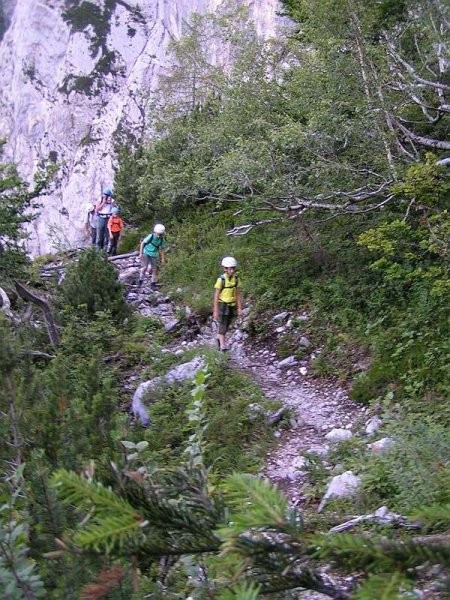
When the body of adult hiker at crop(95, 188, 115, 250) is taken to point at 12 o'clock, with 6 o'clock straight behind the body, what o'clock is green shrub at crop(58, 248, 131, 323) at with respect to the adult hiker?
The green shrub is roughly at 12 o'clock from the adult hiker.

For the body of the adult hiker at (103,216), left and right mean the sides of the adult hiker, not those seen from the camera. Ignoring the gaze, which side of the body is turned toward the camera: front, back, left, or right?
front

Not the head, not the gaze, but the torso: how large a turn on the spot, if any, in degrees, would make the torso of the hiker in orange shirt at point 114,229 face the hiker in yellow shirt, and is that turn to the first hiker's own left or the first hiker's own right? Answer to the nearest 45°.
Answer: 0° — they already face them

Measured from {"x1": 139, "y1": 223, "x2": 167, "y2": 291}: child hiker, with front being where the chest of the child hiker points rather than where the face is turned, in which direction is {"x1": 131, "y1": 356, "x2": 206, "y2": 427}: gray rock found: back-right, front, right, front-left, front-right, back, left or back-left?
front-right

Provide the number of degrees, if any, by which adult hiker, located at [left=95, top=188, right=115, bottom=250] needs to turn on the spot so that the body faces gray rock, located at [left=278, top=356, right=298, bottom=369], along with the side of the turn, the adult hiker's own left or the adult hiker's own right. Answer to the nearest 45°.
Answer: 0° — they already face it

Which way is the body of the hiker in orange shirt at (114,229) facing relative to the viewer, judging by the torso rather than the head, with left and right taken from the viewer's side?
facing the viewer

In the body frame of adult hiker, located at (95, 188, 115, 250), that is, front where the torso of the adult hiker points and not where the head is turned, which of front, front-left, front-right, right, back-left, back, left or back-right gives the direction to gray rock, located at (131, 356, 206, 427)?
front
